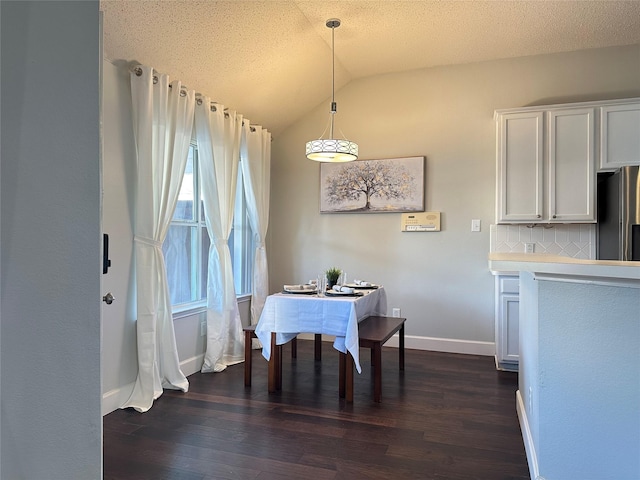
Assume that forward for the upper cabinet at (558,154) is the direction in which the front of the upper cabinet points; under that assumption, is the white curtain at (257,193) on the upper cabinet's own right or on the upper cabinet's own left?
on the upper cabinet's own right

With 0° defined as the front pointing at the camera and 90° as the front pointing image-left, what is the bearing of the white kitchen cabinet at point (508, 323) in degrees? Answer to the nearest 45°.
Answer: approximately 0°

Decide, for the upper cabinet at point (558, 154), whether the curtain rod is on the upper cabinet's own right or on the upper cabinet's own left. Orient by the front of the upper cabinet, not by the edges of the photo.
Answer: on the upper cabinet's own right

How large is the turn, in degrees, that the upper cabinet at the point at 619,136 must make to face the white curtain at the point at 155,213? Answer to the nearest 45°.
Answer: approximately 45° to its right

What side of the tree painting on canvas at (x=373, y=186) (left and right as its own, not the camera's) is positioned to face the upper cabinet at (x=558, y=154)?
left

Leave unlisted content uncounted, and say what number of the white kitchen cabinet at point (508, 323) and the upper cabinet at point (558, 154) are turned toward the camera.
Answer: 2

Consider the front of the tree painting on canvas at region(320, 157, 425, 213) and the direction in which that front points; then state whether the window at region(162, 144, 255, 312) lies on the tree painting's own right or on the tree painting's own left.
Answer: on the tree painting's own right

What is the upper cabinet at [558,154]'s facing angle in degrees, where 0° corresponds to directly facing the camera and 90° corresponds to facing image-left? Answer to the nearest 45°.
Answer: approximately 0°

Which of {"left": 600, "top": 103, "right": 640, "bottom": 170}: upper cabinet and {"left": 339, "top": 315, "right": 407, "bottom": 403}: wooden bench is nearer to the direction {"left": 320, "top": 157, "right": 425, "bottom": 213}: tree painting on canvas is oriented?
the wooden bench
